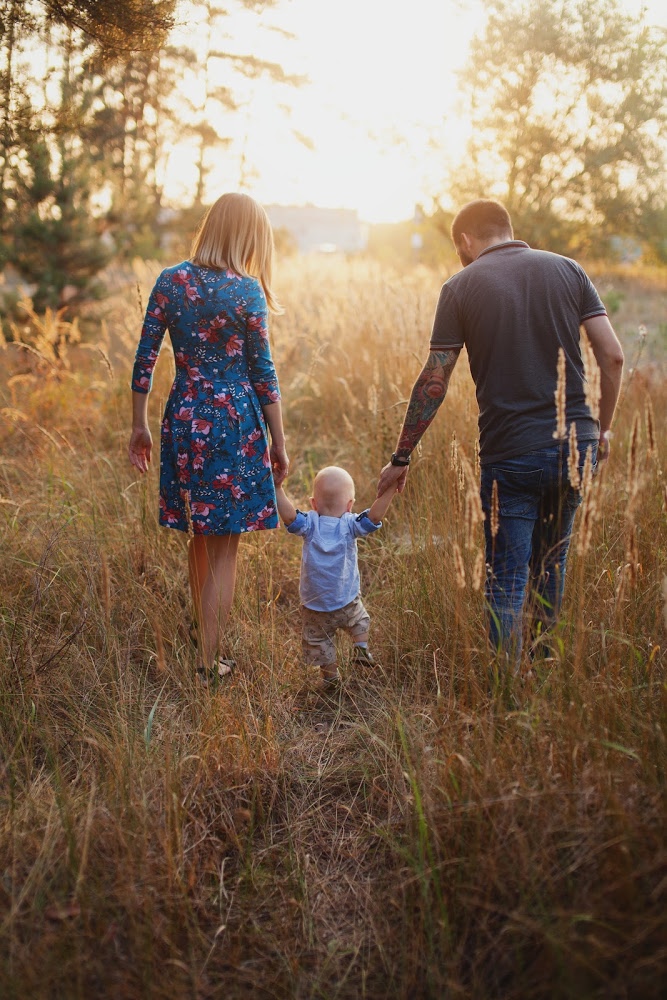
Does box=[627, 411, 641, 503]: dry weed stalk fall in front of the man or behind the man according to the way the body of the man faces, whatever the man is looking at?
behind

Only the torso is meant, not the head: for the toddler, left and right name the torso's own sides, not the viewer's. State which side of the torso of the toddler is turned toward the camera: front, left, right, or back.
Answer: back

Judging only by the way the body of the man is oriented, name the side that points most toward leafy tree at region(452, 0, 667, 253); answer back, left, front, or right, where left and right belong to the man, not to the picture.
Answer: front

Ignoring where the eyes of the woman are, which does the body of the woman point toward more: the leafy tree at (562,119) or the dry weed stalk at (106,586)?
the leafy tree

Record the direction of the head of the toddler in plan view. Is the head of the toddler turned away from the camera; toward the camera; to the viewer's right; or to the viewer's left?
away from the camera

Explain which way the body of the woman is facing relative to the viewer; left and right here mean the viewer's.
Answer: facing away from the viewer

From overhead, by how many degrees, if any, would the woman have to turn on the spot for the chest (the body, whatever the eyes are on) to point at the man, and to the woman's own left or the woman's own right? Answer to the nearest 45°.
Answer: approximately 135° to the woman's own right

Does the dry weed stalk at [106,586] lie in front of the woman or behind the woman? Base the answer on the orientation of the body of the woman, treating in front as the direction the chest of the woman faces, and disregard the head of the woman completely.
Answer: behind

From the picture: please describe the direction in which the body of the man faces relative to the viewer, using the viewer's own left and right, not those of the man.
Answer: facing away from the viewer

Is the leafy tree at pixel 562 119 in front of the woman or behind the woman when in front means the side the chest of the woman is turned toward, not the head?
in front

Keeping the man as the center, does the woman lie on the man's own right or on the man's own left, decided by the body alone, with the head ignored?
on the man's own left
